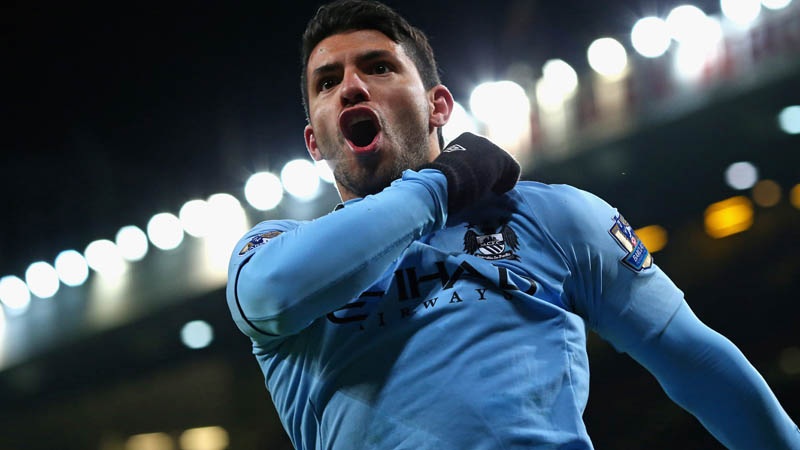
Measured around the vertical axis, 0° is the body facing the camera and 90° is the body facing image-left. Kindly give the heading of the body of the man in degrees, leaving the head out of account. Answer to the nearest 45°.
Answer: approximately 0°
